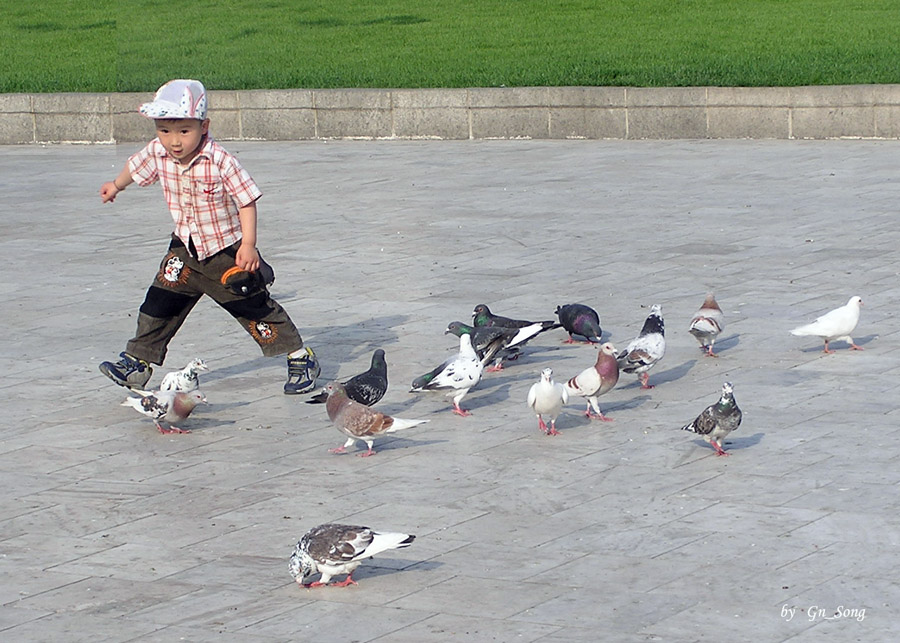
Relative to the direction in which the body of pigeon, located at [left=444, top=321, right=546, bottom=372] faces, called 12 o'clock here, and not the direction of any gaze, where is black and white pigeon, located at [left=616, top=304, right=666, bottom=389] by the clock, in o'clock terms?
The black and white pigeon is roughly at 7 o'clock from the pigeon.

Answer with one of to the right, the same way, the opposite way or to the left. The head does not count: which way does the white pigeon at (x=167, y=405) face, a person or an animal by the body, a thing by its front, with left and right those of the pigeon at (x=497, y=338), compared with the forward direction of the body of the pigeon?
the opposite way

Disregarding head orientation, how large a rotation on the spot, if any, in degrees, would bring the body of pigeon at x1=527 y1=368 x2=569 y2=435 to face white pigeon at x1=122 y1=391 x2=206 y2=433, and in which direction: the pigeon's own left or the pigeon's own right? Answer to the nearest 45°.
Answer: approximately 90° to the pigeon's own right

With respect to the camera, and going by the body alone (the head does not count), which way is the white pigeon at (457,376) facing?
to the viewer's right

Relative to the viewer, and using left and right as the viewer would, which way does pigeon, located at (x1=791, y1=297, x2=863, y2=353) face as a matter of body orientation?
facing to the right of the viewer

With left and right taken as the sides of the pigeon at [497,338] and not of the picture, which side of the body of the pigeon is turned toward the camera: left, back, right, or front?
left

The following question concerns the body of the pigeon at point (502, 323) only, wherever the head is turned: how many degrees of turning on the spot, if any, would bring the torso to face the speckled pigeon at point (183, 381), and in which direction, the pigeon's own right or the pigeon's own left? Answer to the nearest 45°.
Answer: approximately 45° to the pigeon's own left

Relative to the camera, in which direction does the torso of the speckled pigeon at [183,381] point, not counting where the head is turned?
to the viewer's right

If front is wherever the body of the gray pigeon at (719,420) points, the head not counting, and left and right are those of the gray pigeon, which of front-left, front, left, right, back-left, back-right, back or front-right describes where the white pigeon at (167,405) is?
back-right

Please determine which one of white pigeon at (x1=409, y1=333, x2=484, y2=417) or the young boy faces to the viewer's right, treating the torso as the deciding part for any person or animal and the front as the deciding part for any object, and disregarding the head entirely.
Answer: the white pigeon

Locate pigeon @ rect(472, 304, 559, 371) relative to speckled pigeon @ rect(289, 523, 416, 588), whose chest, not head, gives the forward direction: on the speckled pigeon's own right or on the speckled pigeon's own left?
on the speckled pigeon's own right

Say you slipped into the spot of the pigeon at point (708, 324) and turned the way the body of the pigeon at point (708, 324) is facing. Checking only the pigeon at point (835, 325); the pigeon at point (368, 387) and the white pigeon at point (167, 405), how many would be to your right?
1

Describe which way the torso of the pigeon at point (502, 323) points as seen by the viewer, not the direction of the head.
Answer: to the viewer's left

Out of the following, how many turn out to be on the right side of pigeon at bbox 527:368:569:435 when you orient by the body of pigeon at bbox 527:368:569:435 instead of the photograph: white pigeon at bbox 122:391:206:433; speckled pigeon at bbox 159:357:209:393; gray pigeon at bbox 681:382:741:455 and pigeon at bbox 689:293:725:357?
2

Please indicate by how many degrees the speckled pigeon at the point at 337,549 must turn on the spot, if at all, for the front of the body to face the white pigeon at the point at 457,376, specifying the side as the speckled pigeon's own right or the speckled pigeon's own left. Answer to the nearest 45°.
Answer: approximately 90° to the speckled pigeon's own right

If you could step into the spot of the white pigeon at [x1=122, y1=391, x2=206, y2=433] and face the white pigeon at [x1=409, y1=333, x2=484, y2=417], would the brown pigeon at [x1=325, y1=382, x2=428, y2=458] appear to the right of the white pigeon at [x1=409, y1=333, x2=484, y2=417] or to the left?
right
